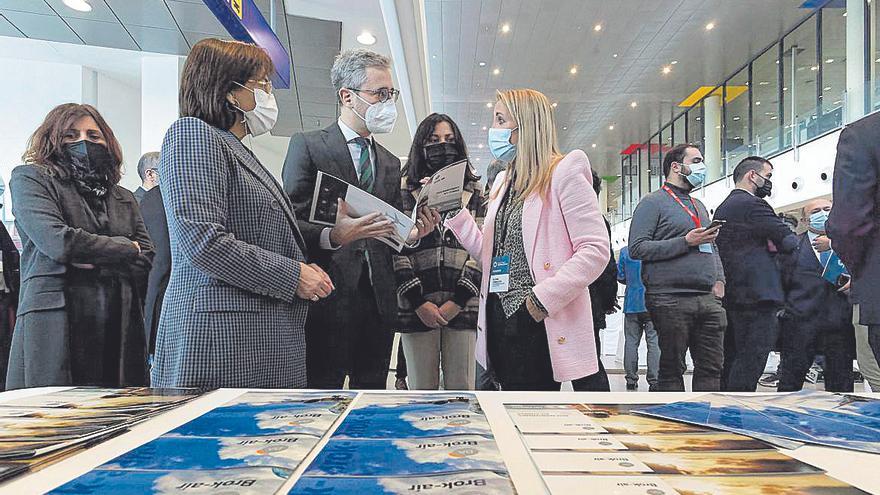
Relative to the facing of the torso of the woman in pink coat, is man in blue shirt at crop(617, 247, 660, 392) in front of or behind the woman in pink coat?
behind

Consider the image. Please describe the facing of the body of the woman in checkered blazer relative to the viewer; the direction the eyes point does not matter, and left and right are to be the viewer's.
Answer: facing to the right of the viewer

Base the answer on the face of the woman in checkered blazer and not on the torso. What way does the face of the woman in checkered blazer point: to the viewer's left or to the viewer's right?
to the viewer's right

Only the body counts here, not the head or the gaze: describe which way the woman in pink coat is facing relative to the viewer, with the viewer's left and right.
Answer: facing the viewer and to the left of the viewer

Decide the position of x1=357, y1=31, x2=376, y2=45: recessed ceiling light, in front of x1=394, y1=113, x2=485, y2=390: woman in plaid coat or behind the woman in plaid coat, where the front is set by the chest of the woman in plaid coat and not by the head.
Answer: behind

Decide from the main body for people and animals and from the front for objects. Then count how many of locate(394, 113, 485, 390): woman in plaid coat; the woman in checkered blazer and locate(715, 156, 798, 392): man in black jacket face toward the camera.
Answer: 1

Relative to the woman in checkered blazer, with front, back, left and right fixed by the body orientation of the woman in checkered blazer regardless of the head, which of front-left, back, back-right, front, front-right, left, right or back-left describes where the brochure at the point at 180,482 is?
right

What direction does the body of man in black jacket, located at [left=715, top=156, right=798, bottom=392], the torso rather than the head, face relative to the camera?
to the viewer's right

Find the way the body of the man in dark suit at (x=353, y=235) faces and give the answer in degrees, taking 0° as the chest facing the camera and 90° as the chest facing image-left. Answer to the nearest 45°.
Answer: approximately 315°

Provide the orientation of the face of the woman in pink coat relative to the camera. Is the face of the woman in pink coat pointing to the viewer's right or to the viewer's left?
to the viewer's left

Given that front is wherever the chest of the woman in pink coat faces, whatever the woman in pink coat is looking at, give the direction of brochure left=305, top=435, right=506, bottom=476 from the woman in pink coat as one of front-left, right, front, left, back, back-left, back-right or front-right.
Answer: front-left

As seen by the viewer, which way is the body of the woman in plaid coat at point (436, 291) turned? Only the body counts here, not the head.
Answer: toward the camera

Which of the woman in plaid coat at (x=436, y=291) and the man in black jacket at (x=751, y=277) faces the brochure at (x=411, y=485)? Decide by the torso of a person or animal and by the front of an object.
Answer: the woman in plaid coat

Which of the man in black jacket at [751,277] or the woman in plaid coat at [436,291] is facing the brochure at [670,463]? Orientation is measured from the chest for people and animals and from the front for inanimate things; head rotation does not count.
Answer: the woman in plaid coat
